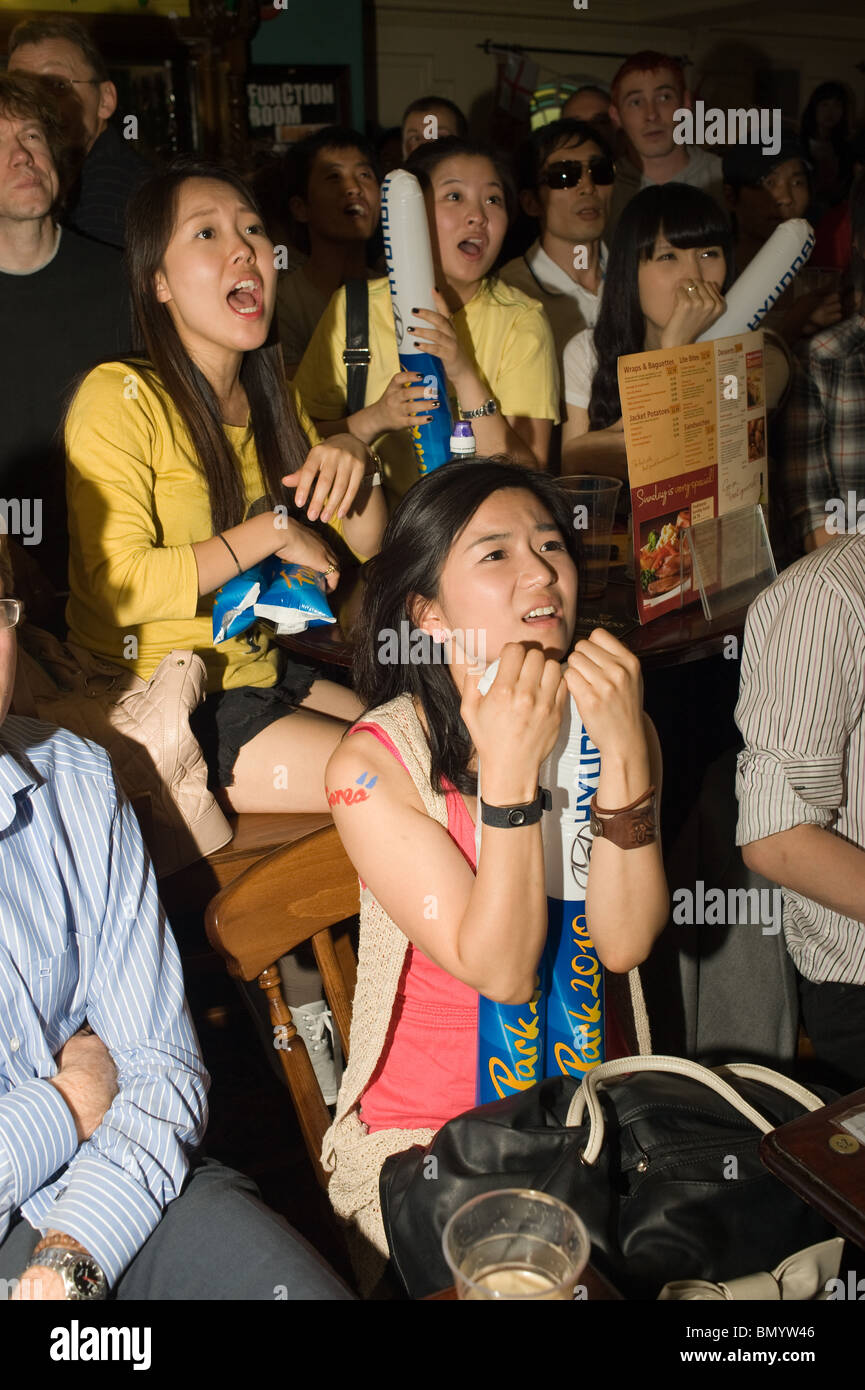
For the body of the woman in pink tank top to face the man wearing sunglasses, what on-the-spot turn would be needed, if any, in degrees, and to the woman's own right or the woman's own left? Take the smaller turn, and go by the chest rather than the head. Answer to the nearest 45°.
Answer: approximately 135° to the woman's own left

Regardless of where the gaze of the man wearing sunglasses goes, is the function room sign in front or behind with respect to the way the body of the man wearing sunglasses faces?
behind

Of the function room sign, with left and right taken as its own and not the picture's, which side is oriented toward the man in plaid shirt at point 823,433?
front

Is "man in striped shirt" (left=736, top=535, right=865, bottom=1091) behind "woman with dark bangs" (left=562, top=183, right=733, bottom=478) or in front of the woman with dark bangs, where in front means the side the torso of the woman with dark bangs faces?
in front

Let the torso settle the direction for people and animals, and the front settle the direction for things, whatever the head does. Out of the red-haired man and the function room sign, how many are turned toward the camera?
2

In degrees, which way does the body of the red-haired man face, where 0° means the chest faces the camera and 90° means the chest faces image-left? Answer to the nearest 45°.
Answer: approximately 0°

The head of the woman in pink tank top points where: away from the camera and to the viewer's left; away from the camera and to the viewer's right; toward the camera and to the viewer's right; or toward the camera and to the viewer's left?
toward the camera and to the viewer's right

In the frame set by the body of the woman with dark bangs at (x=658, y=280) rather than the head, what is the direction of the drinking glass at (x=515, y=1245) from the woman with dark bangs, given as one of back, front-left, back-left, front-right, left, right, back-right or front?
front-right
